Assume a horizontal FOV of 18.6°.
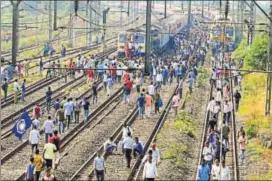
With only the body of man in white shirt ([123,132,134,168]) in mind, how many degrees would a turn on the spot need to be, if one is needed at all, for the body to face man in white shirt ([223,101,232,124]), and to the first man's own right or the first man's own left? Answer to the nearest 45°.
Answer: approximately 45° to the first man's own right

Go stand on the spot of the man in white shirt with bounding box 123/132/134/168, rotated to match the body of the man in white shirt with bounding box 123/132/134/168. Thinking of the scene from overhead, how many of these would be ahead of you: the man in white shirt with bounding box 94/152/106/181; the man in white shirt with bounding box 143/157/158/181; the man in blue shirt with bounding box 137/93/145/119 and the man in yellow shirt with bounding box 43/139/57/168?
1

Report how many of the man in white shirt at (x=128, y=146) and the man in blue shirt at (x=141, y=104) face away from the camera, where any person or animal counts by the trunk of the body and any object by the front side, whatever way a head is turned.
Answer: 2

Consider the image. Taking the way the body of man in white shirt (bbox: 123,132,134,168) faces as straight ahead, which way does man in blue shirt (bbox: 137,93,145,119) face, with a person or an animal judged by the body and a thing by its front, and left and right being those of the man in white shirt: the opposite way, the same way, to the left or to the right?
the same way

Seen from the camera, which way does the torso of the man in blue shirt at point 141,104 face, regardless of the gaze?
away from the camera

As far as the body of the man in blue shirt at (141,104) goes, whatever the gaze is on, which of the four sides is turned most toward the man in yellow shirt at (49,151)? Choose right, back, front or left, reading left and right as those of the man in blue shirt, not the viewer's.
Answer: back

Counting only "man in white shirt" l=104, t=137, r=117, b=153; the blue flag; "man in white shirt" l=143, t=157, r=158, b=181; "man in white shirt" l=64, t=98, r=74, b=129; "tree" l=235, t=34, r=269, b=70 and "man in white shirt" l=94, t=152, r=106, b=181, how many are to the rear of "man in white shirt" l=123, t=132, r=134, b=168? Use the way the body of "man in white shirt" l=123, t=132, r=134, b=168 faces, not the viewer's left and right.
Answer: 2

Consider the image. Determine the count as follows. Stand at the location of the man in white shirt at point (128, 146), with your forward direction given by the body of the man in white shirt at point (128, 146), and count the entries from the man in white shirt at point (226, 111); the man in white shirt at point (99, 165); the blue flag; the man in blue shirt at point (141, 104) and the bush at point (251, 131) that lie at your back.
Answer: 1

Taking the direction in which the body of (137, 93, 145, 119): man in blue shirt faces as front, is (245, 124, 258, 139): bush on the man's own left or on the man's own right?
on the man's own right

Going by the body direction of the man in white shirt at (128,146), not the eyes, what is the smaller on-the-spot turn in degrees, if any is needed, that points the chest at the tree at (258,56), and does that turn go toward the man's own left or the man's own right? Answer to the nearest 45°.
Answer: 0° — they already face it

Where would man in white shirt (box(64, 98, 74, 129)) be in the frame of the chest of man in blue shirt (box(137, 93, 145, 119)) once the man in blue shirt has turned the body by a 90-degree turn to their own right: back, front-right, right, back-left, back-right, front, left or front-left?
back-right

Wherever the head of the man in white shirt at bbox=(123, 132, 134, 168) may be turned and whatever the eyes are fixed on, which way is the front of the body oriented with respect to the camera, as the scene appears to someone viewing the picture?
away from the camera

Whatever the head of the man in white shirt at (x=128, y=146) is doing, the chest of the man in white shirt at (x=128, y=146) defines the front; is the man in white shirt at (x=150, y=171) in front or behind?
behind
